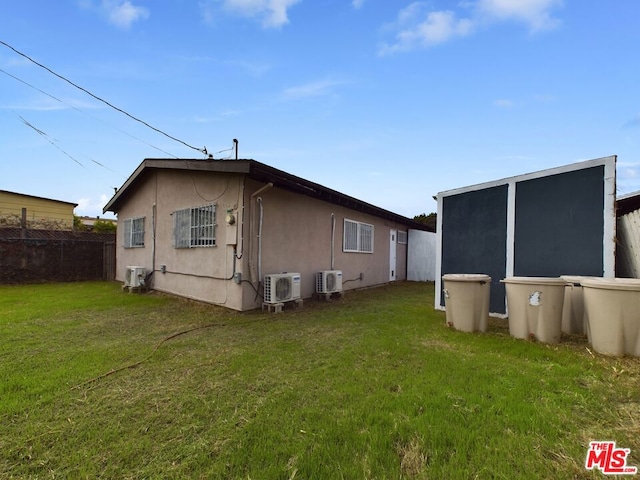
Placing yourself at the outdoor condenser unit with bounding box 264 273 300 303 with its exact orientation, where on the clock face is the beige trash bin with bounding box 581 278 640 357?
The beige trash bin is roughly at 12 o'clock from the outdoor condenser unit.

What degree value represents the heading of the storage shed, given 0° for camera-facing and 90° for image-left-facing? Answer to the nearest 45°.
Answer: approximately 45°

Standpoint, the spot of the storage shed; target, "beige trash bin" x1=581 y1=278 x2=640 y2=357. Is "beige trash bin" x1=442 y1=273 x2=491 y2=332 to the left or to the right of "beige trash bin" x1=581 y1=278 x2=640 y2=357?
right

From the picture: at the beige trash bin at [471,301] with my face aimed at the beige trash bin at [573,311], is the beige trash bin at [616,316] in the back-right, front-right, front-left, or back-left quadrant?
front-right

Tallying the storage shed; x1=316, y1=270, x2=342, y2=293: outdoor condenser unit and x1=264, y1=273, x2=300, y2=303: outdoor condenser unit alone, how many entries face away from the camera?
0

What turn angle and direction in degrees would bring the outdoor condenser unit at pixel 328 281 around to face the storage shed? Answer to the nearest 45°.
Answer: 0° — it already faces it

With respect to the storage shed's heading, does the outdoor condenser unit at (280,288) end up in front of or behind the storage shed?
in front

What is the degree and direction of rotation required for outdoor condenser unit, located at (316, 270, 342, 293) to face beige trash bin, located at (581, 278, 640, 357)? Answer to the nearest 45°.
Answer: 0° — it already faces it

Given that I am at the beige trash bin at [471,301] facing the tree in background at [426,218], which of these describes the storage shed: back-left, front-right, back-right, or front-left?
front-right

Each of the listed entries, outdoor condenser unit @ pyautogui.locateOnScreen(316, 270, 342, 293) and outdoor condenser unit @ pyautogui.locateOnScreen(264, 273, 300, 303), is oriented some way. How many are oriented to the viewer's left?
0

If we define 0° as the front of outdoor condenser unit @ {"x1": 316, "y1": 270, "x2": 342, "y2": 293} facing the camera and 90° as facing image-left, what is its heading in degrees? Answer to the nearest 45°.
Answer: approximately 315°

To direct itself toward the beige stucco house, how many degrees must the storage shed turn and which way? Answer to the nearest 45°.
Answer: approximately 45° to its right
